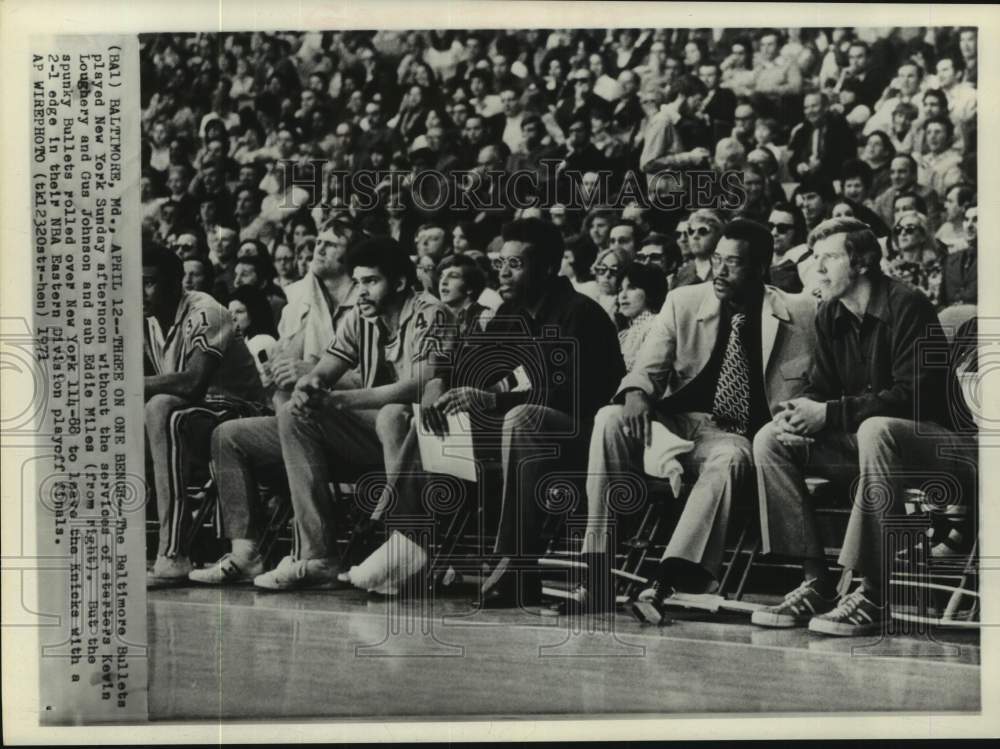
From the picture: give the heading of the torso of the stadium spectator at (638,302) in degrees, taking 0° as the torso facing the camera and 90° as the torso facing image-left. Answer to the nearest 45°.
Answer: approximately 45°

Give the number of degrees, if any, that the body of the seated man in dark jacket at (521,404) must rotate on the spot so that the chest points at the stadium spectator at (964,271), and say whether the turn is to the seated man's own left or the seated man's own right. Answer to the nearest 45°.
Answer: approximately 135° to the seated man's own left

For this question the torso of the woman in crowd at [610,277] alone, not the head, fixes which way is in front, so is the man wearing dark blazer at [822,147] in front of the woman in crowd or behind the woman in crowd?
behind

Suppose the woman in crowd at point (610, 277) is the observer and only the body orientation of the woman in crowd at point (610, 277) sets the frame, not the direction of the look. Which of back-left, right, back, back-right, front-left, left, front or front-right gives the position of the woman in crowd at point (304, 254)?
front-right

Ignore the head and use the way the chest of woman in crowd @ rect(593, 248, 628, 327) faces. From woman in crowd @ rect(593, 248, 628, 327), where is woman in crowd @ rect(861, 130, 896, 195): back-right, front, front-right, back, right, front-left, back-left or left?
back-left
